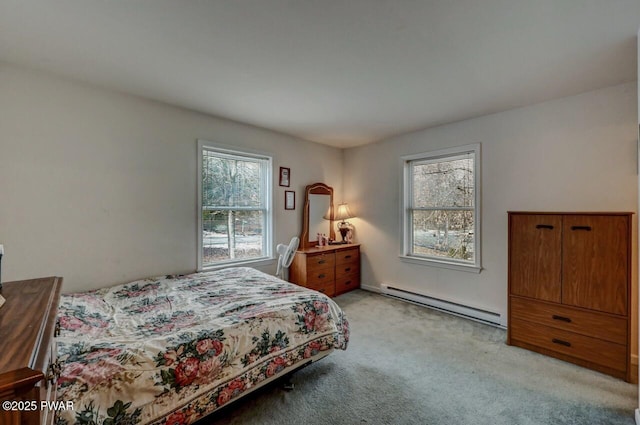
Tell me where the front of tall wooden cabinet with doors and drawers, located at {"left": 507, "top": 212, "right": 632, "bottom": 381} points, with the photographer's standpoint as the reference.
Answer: facing the viewer and to the left of the viewer

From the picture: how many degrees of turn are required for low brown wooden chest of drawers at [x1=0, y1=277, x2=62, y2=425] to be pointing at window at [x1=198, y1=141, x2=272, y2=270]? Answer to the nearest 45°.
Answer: approximately 45° to its left

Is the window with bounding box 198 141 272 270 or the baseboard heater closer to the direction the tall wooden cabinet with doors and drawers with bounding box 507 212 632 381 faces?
the window

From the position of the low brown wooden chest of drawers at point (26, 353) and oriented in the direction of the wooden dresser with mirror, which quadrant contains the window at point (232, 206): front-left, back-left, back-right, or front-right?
front-left

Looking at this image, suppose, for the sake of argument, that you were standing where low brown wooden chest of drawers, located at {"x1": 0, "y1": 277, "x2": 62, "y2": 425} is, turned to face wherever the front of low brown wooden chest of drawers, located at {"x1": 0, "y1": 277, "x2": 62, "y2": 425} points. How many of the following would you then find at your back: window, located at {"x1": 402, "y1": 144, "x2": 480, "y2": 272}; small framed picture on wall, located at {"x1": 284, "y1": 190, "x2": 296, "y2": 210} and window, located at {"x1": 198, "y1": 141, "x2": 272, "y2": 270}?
0

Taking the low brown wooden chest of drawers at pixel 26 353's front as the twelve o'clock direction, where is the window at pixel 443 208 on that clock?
The window is roughly at 12 o'clock from the low brown wooden chest of drawers.

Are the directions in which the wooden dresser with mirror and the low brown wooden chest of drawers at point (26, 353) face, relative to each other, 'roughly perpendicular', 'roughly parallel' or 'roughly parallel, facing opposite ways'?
roughly perpendicular

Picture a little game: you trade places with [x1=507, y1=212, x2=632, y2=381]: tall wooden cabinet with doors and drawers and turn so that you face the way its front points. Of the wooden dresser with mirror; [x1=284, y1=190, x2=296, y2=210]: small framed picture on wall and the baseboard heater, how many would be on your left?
0

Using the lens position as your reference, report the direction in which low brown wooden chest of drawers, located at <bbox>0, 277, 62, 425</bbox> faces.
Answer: facing to the right of the viewer

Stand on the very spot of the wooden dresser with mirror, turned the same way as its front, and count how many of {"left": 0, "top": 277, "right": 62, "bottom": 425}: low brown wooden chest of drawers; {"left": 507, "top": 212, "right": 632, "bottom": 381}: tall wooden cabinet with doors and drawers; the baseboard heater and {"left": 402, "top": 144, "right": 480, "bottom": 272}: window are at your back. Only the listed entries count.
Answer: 0

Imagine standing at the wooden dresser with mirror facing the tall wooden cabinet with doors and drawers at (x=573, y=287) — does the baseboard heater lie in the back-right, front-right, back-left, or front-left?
front-left

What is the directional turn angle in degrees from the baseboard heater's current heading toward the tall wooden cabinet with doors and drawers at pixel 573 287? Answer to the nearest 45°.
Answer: approximately 90° to its left

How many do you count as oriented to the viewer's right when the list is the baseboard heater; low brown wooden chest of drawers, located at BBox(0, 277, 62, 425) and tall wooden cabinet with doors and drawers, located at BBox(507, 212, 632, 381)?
1

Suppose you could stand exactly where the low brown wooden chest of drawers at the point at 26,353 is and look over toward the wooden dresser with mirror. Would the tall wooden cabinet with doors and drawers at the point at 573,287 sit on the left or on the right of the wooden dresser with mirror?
right

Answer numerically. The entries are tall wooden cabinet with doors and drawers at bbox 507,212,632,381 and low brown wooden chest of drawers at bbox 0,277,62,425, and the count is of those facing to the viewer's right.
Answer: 1

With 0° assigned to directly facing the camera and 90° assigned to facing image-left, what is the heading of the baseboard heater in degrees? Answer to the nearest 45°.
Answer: approximately 45°

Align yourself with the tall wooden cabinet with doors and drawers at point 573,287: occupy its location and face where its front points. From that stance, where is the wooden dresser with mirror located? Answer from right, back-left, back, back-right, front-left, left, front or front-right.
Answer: front-right

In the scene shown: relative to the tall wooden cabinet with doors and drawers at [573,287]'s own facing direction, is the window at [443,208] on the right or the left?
on its right
